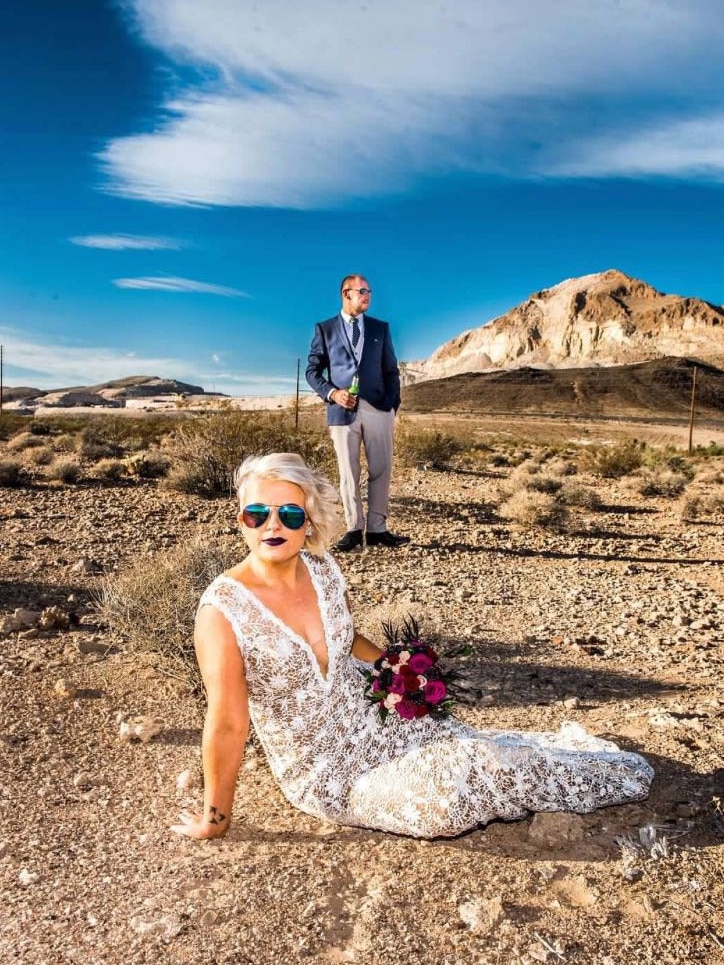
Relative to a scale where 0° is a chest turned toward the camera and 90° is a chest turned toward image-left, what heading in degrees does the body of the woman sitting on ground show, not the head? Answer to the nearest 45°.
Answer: approximately 315°

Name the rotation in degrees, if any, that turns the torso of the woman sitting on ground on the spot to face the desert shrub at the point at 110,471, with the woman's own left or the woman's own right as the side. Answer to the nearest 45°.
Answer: approximately 180°

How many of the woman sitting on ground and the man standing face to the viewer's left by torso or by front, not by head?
0

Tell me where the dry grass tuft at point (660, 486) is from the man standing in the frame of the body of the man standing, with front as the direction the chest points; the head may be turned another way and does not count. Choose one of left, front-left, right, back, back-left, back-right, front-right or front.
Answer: back-left

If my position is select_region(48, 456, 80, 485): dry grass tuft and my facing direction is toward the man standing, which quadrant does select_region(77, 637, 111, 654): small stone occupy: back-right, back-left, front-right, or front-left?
front-right

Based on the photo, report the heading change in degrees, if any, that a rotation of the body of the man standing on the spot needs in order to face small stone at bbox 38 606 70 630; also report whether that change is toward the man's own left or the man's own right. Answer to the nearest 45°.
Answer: approximately 45° to the man's own right

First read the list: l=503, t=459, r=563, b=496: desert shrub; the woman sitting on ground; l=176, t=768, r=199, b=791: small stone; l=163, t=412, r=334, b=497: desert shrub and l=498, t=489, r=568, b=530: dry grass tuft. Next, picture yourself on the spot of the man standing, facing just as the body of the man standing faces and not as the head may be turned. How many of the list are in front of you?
2

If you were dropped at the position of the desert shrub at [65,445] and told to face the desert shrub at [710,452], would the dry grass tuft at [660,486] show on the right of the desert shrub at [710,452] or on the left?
right

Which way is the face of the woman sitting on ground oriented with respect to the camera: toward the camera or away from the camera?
toward the camera

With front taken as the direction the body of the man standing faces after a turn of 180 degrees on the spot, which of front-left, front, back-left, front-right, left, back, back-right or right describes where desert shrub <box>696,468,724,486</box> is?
front-right

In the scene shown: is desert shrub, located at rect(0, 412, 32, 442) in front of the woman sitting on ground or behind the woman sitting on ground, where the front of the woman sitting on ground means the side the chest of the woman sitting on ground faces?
behind

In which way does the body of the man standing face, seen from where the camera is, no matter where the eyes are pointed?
toward the camera

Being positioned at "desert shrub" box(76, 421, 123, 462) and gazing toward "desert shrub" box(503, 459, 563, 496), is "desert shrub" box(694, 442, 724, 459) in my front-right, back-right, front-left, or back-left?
front-left

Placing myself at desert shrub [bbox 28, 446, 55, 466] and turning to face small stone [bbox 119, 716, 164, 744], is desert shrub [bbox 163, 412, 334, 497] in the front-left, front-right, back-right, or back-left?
front-left
